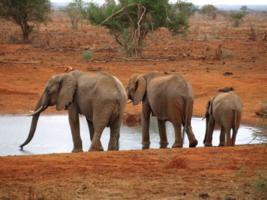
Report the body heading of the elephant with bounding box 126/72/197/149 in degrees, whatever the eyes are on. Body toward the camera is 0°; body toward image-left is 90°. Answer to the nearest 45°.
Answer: approximately 135°

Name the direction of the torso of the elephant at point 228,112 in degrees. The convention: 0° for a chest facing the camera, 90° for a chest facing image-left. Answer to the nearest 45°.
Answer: approximately 135°

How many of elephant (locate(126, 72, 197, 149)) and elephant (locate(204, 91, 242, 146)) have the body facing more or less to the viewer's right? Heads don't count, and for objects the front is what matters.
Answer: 0

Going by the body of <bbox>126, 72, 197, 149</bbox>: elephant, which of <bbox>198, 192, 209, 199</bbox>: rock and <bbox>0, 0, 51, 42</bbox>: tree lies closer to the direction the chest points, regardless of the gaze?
the tree

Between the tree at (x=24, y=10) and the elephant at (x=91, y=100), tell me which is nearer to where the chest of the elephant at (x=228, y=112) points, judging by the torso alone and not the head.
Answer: the tree

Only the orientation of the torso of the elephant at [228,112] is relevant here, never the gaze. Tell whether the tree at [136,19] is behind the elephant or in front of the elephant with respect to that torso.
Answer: in front

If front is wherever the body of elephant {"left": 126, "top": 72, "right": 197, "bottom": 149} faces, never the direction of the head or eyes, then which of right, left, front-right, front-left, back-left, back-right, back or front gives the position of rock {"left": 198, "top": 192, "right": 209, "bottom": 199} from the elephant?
back-left

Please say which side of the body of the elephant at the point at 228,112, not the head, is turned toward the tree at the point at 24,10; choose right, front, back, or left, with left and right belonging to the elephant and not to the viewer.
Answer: front

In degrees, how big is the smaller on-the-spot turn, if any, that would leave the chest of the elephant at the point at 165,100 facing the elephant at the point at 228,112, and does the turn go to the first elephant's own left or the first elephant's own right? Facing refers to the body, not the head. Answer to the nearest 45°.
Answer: approximately 135° to the first elephant's own right

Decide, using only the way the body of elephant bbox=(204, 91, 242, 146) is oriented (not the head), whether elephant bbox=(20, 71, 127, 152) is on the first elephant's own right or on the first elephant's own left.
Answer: on the first elephant's own left

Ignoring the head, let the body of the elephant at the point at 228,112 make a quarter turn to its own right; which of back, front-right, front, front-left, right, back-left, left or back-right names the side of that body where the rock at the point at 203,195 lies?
back-right
